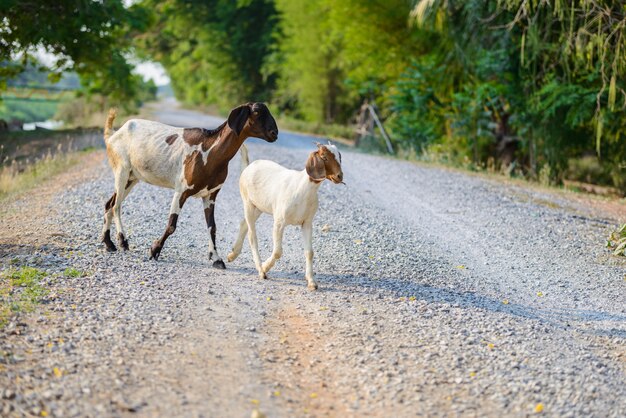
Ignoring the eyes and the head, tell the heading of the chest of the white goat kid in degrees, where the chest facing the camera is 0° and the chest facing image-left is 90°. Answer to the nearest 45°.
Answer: approximately 315°

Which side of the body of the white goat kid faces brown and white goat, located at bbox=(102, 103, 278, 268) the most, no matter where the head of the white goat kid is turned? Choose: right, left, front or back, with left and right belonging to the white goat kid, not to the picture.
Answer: back

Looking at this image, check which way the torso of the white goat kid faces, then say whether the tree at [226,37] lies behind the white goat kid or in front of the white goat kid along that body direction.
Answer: behind

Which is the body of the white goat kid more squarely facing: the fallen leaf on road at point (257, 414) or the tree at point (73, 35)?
the fallen leaf on road

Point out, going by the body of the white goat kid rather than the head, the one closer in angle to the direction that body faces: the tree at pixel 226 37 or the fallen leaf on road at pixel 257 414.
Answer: the fallen leaf on road

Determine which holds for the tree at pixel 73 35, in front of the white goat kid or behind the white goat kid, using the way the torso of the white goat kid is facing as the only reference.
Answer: behind

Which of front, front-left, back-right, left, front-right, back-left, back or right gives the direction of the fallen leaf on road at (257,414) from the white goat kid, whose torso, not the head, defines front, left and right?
front-right
